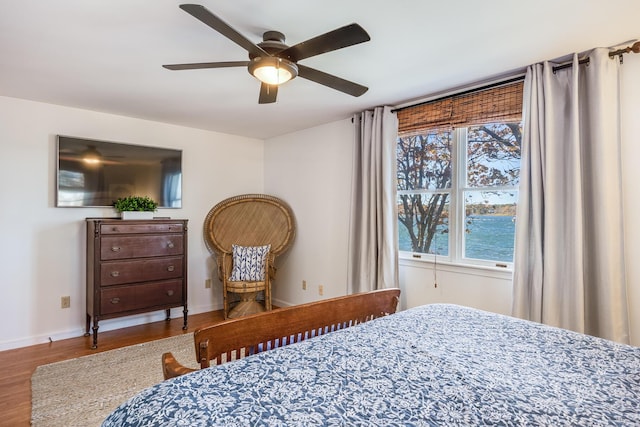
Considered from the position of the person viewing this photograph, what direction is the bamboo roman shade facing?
facing the viewer and to the left of the viewer

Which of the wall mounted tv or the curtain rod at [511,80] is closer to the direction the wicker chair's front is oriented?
the curtain rod

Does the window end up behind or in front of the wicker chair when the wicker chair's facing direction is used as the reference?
in front

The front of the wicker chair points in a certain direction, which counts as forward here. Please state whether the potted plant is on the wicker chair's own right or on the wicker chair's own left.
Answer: on the wicker chair's own right

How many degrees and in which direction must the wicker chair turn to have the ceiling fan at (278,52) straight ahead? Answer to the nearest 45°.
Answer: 0° — it already faces it

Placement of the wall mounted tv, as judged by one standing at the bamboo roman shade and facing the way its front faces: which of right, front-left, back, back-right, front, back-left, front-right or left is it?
front-right

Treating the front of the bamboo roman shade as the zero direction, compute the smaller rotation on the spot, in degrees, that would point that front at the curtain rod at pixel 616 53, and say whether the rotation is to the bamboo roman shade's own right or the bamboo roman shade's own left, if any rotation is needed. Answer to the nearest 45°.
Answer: approximately 90° to the bamboo roman shade's own left

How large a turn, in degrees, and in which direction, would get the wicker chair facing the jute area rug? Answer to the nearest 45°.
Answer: approximately 45° to its right

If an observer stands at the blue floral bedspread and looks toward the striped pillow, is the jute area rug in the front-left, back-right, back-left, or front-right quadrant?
front-left

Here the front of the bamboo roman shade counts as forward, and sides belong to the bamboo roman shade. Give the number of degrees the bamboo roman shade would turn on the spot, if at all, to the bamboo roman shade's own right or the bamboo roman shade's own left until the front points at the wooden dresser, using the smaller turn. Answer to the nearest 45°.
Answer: approximately 45° to the bamboo roman shade's own right

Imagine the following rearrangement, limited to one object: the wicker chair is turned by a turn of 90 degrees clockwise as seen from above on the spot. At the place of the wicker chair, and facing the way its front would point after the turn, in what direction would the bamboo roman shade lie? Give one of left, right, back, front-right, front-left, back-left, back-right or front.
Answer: back-left

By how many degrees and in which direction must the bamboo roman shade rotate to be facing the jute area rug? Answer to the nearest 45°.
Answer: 0° — it already faces it

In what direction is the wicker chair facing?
toward the camera

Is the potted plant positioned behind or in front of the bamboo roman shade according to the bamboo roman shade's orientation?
in front
